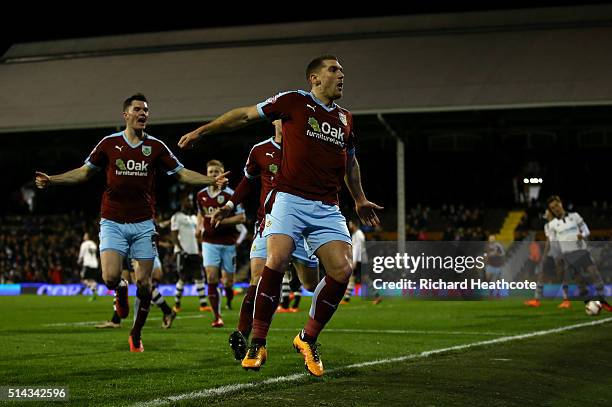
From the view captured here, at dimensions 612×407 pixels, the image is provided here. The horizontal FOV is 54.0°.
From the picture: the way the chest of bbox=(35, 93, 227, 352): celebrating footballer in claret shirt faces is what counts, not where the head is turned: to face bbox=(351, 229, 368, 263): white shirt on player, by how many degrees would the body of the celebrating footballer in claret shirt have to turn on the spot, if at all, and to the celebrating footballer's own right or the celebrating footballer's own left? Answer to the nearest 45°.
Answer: approximately 135° to the celebrating footballer's own left

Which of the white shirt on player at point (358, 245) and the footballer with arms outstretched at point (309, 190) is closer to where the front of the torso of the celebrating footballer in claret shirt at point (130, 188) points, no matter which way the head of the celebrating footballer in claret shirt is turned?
the footballer with arms outstretched

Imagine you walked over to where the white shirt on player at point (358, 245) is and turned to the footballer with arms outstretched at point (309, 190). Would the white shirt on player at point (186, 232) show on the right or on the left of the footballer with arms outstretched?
right

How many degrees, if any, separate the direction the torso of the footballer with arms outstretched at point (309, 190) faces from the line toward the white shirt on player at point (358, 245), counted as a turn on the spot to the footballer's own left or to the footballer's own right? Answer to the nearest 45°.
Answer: approximately 135° to the footballer's own left

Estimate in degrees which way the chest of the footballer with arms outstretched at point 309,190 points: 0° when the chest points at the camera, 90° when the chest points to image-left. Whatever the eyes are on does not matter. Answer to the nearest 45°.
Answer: approximately 315°

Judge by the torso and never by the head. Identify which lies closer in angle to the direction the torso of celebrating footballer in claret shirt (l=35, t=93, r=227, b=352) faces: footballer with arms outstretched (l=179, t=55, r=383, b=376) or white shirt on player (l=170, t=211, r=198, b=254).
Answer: the footballer with arms outstretched

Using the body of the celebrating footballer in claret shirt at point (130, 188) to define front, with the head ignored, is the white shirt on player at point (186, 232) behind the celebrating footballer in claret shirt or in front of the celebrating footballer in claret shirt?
behind

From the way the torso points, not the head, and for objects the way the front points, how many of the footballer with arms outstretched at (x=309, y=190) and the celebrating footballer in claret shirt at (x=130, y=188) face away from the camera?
0

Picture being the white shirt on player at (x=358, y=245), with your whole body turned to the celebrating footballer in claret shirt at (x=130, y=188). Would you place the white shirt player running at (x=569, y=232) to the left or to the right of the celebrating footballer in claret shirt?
left

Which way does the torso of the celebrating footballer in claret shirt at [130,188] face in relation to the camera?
toward the camera
